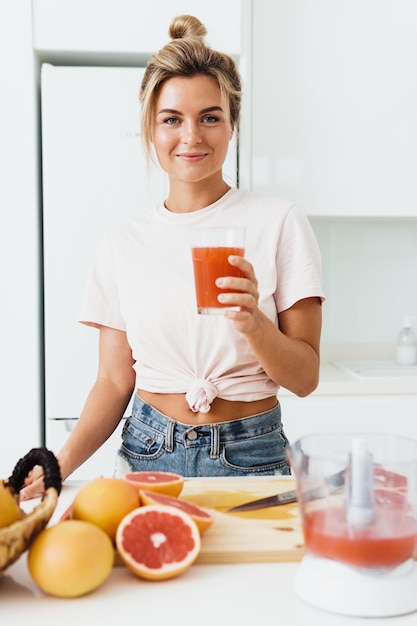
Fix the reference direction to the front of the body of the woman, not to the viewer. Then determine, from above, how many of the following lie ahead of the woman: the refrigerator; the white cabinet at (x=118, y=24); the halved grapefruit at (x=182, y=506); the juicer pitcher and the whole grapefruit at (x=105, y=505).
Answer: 3

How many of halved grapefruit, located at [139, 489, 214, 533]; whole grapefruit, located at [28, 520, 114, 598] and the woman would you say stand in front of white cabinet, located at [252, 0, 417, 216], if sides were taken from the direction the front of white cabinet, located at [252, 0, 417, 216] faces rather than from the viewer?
3

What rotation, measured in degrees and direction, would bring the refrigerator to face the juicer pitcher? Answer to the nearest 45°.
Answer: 0° — it already faces it

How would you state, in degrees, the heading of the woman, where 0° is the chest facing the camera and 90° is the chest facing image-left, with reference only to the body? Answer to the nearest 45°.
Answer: approximately 0°

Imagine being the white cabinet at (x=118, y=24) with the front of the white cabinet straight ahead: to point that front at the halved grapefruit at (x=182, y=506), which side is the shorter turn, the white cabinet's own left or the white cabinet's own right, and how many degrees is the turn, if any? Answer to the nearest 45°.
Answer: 0° — it already faces it

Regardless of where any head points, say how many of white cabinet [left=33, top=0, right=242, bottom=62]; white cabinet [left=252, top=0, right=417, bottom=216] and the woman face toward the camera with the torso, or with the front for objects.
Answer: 3

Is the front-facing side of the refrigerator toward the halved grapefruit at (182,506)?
yes

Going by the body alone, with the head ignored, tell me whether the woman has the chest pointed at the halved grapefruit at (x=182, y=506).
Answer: yes

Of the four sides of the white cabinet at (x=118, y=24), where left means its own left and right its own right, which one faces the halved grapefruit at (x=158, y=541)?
front

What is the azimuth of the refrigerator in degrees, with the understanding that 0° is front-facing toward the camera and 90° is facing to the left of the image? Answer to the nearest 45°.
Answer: approximately 0°

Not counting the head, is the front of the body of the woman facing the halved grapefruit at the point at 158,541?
yes

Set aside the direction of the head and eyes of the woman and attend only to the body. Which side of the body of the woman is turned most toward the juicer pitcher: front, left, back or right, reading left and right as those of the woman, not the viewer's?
front

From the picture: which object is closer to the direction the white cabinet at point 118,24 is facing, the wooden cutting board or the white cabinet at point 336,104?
the wooden cutting board
